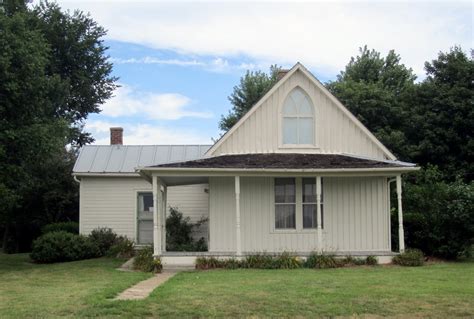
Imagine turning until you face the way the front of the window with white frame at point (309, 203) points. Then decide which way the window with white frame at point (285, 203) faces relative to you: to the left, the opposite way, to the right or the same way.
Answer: the same way

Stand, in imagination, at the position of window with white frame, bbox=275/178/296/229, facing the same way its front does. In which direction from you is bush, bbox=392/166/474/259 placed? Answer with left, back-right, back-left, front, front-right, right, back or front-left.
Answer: left

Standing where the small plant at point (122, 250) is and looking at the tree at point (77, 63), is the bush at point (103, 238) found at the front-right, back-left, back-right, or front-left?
front-left

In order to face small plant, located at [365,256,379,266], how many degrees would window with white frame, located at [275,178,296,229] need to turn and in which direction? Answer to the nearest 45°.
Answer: approximately 45° to its left

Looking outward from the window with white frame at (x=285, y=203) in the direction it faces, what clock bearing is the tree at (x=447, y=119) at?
The tree is roughly at 7 o'clock from the window with white frame.

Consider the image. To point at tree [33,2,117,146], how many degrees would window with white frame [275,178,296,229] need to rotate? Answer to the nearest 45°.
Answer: approximately 135° to its right

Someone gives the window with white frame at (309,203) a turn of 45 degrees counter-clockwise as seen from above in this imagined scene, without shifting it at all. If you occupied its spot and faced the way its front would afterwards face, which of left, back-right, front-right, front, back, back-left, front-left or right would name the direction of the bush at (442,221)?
front-left

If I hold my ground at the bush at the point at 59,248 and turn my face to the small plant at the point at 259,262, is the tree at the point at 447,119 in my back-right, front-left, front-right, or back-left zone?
front-left

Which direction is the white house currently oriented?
toward the camera

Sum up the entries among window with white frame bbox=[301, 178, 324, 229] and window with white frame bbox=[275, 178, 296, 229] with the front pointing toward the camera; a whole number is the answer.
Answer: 2

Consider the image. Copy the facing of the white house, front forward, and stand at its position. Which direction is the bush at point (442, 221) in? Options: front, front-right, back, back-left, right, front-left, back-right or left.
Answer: left

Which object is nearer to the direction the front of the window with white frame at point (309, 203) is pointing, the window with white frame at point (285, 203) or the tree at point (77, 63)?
the window with white frame

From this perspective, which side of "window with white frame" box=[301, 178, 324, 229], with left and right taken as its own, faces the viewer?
front

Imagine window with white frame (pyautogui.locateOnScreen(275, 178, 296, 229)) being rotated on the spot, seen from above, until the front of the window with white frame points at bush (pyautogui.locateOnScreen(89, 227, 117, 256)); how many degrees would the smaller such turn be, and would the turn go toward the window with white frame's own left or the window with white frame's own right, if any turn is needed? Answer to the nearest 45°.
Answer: approximately 135° to the window with white frame's own right

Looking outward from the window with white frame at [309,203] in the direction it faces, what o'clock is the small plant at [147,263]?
The small plant is roughly at 2 o'clock from the window with white frame.
